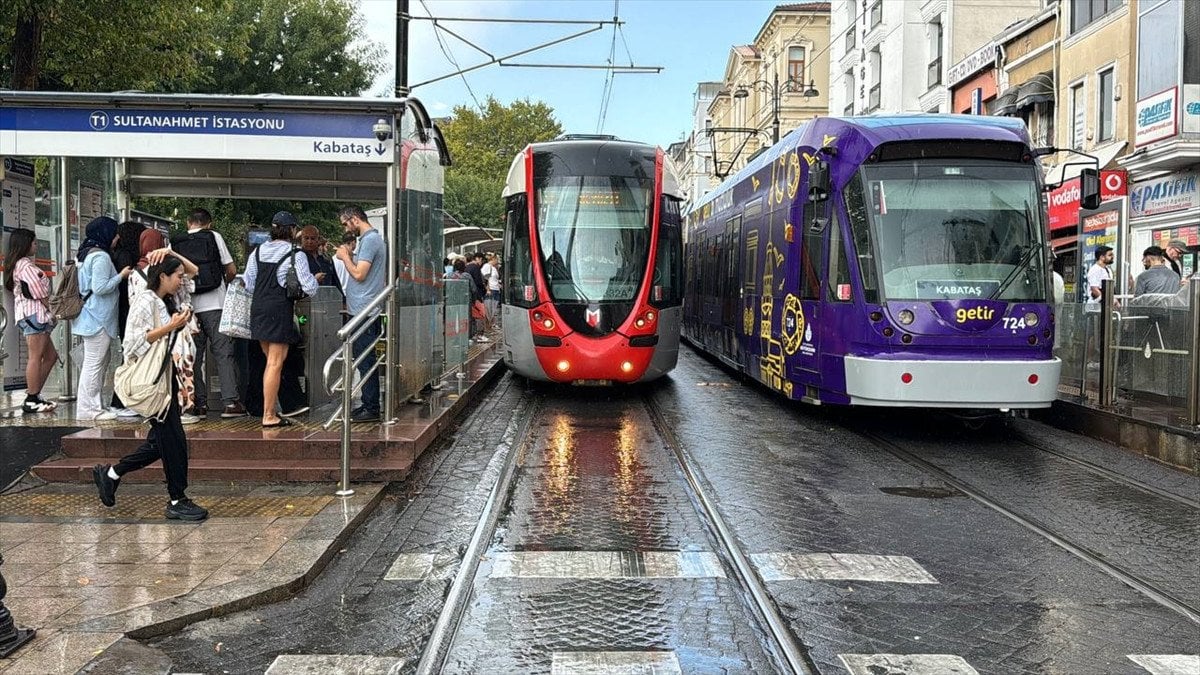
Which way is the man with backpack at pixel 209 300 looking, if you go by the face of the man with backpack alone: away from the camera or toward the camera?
away from the camera

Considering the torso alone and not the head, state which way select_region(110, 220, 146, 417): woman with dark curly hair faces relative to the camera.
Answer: away from the camera

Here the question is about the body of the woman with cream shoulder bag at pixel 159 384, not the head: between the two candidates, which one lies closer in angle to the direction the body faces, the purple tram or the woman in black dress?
the purple tram

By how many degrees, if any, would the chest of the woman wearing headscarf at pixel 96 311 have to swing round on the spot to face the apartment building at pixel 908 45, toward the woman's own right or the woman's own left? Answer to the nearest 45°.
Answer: approximately 45° to the woman's own left

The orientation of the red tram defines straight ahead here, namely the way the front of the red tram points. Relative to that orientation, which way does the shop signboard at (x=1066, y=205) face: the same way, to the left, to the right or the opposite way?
to the right

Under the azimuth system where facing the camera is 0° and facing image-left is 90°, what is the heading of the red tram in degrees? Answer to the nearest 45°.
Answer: approximately 0°

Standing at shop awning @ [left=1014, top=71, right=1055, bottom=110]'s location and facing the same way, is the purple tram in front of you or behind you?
in front

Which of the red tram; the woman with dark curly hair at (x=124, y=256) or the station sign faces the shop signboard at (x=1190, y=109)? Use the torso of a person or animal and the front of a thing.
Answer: the woman with dark curly hair

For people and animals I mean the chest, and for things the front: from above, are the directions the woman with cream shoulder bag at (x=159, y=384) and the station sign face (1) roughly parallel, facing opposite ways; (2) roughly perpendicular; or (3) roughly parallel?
roughly perpendicular

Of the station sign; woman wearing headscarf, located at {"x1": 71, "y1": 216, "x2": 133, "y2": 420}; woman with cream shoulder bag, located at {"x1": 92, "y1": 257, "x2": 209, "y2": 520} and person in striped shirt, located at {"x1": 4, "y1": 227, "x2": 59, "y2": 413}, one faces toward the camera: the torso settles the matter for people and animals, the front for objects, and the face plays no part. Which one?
the station sign
